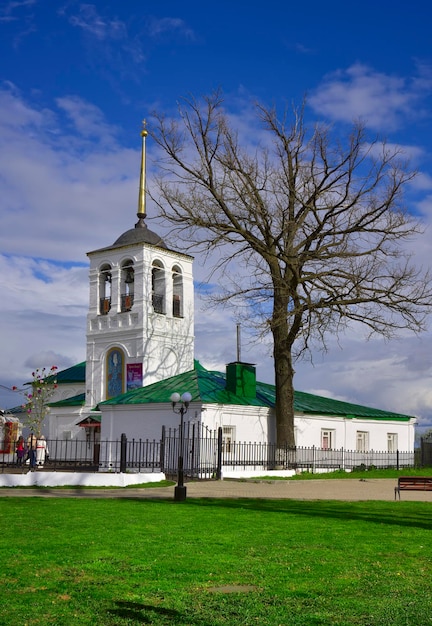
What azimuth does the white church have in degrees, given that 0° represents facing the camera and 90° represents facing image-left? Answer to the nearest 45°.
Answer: approximately 45°

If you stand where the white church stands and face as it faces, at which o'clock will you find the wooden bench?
The wooden bench is roughly at 10 o'clock from the white church.

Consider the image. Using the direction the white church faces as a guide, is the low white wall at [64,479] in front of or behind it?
in front
